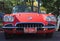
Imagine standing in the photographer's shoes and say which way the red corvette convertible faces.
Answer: facing the viewer
